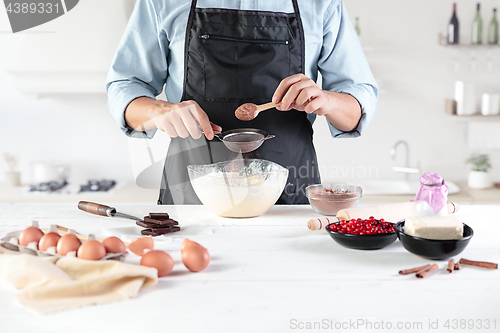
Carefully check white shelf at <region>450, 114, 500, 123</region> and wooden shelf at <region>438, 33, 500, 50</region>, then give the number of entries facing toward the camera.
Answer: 2

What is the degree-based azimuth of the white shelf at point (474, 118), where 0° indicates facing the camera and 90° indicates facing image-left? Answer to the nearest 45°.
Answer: approximately 0°

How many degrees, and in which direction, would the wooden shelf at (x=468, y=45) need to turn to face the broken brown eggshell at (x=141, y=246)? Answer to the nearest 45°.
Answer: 0° — it already faces it

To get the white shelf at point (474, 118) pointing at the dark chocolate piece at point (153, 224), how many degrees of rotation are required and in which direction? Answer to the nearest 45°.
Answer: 0° — it already faces it

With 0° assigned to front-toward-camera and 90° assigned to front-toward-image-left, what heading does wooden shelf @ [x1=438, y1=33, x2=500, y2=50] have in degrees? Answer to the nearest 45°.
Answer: approximately 0°

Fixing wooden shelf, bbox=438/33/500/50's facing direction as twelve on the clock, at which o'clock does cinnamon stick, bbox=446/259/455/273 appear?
The cinnamon stick is roughly at 12 o'clock from the wooden shelf.

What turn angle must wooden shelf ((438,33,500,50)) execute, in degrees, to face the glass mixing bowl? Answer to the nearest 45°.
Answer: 0° — it already faces it

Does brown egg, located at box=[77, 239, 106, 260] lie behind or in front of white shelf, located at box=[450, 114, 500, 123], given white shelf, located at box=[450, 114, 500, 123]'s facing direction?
in front

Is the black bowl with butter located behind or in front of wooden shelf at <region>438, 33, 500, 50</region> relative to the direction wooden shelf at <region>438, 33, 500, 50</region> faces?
in front

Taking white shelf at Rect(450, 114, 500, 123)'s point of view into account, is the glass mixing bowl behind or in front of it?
in front
